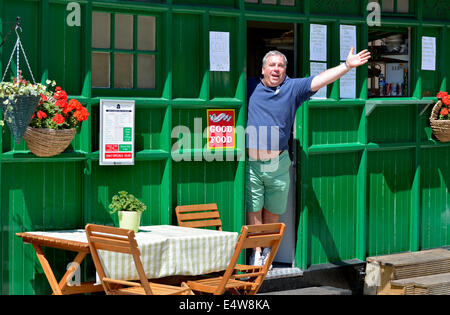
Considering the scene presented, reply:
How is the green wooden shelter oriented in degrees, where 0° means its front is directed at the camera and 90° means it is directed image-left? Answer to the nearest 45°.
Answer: approximately 0°

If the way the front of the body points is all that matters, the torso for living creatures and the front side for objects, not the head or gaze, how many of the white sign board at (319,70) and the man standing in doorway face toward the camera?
2

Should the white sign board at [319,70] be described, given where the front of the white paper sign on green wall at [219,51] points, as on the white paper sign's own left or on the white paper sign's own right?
on the white paper sign's own left

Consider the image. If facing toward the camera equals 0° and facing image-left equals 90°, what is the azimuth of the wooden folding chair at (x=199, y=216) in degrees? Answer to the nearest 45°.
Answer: approximately 0°
